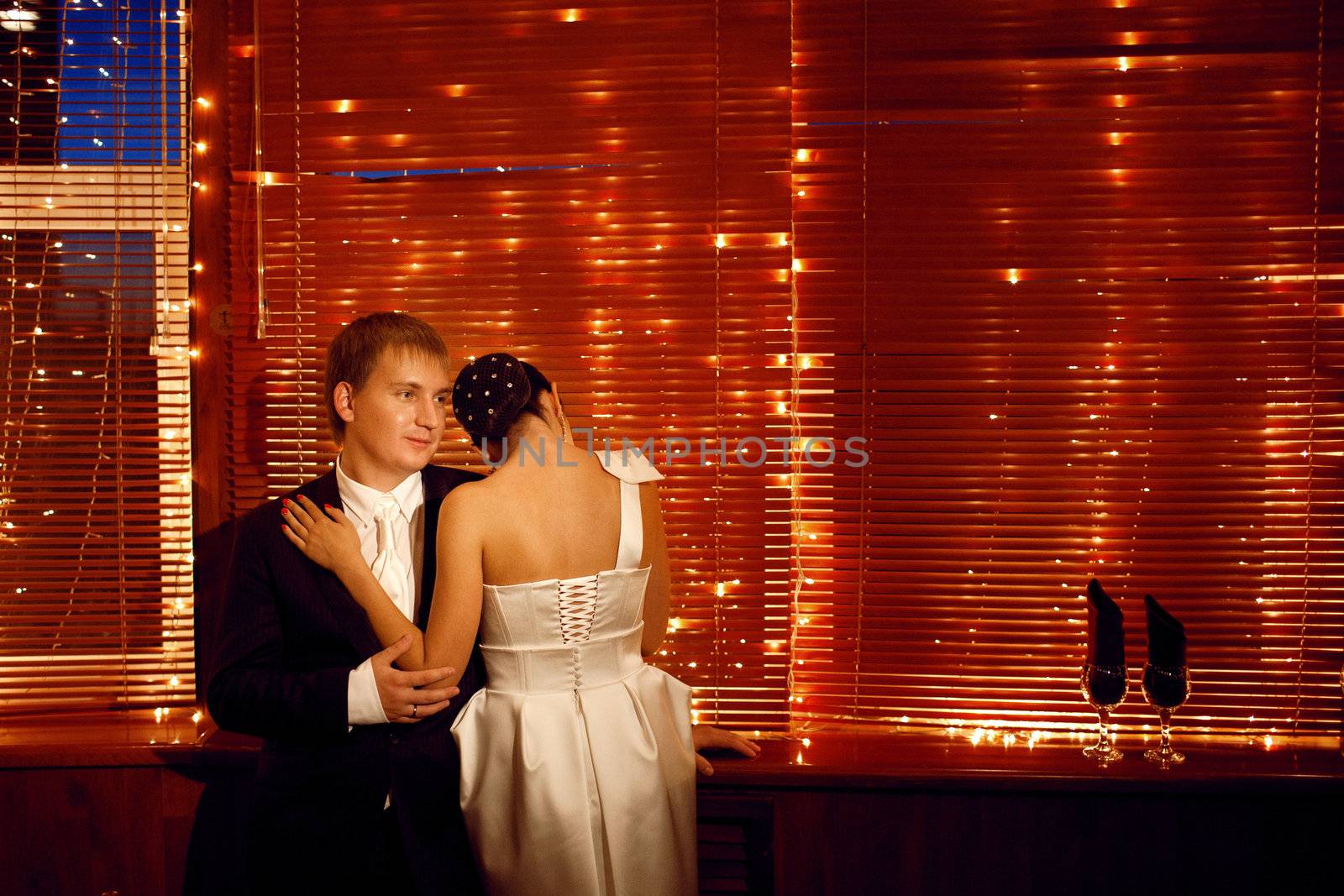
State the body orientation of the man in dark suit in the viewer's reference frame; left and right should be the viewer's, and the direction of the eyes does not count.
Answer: facing the viewer and to the right of the viewer

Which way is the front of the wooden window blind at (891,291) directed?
toward the camera

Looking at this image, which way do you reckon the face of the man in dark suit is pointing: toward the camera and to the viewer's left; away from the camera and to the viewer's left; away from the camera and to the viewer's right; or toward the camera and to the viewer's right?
toward the camera and to the viewer's right

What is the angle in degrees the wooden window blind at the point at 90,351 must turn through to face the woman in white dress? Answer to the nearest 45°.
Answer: approximately 45° to its left

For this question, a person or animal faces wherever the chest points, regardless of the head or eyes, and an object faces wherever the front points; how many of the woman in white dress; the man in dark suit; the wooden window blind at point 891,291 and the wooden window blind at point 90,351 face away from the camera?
1

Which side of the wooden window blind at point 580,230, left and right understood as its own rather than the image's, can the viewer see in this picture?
front

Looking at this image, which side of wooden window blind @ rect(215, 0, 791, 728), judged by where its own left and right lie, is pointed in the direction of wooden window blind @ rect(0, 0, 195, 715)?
right

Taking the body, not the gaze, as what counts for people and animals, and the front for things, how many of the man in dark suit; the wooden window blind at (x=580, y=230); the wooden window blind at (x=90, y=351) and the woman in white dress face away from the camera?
1

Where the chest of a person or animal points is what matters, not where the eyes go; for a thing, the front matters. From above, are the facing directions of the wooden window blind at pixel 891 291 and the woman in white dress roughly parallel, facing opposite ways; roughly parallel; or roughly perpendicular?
roughly parallel, facing opposite ways

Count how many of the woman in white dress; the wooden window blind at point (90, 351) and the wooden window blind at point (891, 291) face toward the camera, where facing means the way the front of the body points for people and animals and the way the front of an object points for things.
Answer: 2

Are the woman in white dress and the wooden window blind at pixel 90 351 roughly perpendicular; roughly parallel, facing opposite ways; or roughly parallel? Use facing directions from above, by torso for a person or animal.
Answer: roughly parallel, facing opposite ways

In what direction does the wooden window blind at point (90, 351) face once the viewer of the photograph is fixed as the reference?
facing the viewer

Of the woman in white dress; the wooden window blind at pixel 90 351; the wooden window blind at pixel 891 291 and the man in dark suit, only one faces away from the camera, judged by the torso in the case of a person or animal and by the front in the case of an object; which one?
the woman in white dress

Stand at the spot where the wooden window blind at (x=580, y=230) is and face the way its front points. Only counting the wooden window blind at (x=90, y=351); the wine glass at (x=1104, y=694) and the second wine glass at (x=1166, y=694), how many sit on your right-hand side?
1

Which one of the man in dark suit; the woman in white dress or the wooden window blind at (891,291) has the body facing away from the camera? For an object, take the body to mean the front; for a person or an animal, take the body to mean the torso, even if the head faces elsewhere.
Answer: the woman in white dress

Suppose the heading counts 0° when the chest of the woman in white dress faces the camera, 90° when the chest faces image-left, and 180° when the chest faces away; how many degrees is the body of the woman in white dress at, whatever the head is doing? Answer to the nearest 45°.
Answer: approximately 180°
